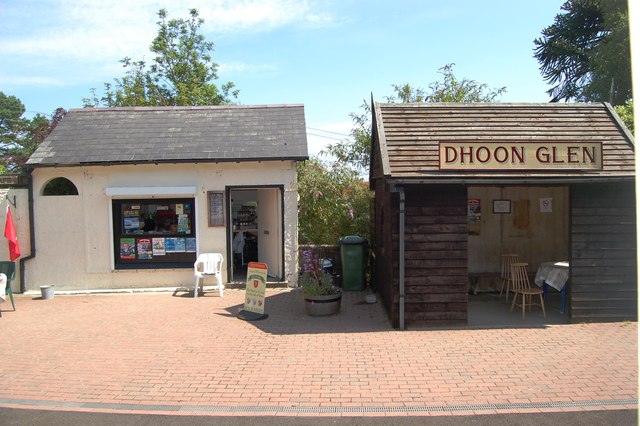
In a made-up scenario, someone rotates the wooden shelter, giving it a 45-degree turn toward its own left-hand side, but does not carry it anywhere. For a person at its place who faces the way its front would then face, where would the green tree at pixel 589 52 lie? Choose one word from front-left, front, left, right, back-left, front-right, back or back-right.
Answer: back-left

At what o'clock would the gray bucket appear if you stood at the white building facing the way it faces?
The gray bucket is roughly at 3 o'clock from the white building.

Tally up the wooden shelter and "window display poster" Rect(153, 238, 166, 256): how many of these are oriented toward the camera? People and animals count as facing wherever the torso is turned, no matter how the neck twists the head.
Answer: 2

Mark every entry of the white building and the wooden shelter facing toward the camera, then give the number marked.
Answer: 2

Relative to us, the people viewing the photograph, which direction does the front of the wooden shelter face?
facing the viewer

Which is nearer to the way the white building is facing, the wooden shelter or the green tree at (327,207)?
the wooden shelter

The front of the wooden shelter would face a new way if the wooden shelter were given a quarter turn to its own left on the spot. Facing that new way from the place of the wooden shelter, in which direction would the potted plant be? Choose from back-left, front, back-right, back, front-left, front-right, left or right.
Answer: back

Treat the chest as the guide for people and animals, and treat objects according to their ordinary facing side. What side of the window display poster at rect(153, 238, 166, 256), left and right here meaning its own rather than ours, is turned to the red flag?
right

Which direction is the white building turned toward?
toward the camera

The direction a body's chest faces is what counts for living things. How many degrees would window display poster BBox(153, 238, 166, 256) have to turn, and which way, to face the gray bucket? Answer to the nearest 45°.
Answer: approximately 90° to its right

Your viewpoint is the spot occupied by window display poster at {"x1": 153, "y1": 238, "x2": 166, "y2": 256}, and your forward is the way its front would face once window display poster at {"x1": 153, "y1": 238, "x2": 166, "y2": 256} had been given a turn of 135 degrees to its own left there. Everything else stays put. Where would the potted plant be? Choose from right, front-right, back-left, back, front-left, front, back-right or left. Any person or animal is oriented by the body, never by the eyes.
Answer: right

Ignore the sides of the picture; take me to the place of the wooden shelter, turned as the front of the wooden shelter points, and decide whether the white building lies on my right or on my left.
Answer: on my right

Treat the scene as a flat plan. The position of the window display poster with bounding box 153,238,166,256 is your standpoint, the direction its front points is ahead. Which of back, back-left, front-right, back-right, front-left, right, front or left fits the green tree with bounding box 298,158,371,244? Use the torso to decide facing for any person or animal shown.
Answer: left

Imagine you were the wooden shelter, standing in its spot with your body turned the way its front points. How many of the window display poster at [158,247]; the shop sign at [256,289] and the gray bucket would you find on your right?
3

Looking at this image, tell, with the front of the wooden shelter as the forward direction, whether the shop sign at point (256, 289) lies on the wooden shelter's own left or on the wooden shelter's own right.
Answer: on the wooden shelter's own right

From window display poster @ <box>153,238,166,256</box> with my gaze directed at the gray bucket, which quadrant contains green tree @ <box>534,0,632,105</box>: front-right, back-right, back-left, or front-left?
back-right

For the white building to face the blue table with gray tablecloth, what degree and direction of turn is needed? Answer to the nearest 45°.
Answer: approximately 45° to its left

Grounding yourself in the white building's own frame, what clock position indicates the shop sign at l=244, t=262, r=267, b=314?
The shop sign is roughly at 11 o'clock from the white building.

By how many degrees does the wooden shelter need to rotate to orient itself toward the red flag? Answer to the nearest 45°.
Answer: approximately 90° to its right

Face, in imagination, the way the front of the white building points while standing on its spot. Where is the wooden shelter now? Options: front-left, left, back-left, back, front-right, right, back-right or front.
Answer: front-left
